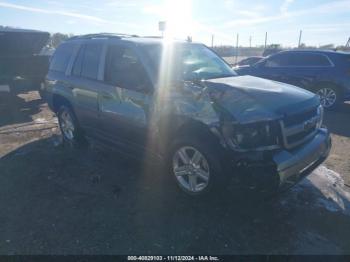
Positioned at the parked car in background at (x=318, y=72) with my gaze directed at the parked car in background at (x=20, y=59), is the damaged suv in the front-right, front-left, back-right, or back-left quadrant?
front-left

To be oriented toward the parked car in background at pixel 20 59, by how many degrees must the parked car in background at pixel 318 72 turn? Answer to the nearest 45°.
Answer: approximately 45° to its left

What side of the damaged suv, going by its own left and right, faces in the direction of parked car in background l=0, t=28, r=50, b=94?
back

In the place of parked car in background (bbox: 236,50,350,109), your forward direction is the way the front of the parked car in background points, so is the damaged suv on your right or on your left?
on your left

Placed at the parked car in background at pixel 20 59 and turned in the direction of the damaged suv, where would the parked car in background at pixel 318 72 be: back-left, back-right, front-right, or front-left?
front-left

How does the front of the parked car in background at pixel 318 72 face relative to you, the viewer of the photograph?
facing away from the viewer and to the left of the viewer

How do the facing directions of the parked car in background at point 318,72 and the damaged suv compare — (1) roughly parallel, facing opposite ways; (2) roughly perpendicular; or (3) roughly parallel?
roughly parallel, facing opposite ways

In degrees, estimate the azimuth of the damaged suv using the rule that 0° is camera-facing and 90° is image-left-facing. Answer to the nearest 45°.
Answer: approximately 315°

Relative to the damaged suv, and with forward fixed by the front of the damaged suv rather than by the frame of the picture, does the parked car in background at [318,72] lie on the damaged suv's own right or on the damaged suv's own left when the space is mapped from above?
on the damaged suv's own left
